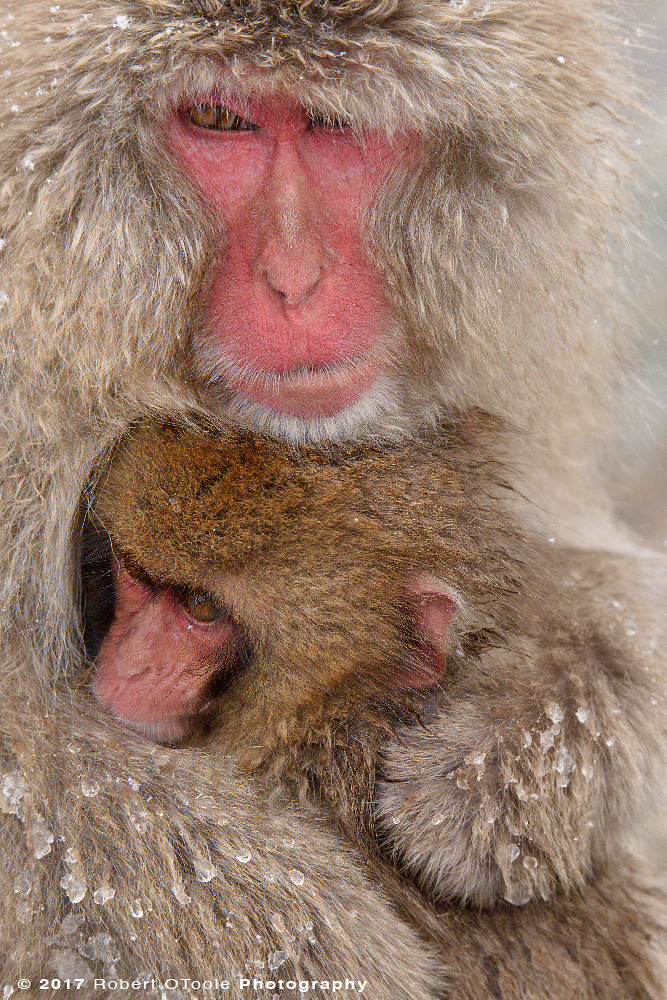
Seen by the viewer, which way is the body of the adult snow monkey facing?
toward the camera
